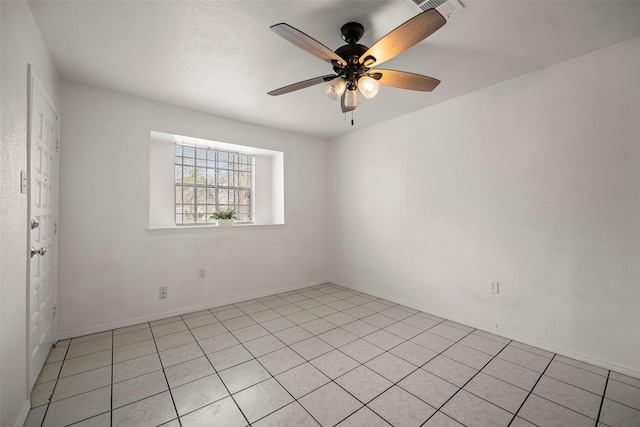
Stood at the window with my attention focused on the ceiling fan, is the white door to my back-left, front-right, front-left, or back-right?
front-right

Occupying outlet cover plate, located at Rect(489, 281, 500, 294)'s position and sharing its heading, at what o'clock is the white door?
The white door is roughly at 12 o'clock from the outlet cover plate.

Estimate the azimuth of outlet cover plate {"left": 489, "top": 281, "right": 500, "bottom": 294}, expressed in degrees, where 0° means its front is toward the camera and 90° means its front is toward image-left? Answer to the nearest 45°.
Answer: approximately 45°
